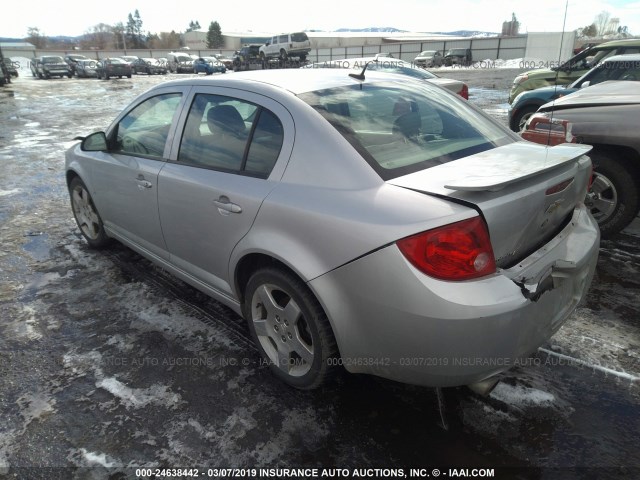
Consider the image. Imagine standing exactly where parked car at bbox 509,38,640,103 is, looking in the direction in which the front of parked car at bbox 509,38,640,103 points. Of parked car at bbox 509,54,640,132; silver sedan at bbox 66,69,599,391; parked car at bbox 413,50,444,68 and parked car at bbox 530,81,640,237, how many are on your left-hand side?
3

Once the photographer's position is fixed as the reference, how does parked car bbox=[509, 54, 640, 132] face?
facing to the left of the viewer

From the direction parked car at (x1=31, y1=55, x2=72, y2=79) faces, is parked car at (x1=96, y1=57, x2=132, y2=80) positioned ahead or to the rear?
ahead

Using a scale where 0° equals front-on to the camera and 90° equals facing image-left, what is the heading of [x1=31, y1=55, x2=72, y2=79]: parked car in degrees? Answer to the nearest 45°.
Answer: approximately 315°

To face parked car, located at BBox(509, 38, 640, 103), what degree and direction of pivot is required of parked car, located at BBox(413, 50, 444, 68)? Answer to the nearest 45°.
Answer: approximately 45° to its left

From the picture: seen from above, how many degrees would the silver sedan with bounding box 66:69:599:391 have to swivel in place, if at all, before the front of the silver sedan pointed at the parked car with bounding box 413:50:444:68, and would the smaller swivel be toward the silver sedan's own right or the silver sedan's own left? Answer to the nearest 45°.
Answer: approximately 45° to the silver sedan's own right

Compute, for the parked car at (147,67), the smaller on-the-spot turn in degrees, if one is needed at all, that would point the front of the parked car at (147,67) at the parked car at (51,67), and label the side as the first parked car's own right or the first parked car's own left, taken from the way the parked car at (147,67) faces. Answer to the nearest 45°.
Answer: approximately 90° to the first parked car's own right

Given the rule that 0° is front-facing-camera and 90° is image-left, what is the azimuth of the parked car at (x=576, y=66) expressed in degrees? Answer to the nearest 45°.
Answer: approximately 90°
